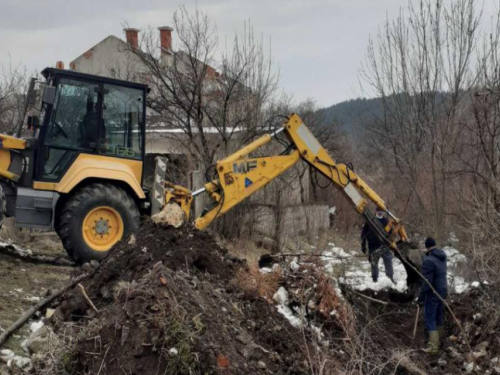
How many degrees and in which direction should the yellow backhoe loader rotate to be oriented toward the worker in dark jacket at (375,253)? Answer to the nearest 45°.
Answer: approximately 180°

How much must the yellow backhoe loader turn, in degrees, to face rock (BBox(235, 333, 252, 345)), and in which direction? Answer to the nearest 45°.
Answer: approximately 135° to its left

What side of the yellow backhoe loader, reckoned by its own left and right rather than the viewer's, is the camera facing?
left

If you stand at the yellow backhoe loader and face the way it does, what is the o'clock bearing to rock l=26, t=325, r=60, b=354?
The rock is roughly at 9 o'clock from the yellow backhoe loader.

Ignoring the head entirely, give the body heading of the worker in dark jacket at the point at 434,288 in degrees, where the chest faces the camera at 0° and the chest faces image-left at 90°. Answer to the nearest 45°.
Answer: approximately 90°

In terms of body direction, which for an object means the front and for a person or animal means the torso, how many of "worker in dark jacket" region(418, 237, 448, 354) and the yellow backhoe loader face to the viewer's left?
2
